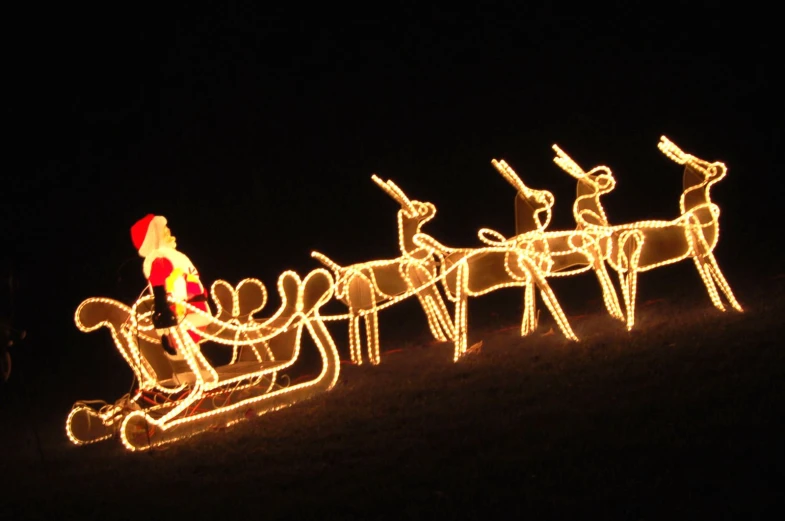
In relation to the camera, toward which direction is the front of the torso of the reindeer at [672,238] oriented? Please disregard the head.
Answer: to the viewer's right

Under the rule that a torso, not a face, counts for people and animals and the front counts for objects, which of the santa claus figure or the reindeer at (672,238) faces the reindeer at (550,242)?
the santa claus figure

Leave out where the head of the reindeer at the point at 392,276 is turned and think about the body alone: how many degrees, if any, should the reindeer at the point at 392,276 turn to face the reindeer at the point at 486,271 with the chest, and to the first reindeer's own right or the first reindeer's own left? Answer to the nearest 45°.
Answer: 0° — it already faces it

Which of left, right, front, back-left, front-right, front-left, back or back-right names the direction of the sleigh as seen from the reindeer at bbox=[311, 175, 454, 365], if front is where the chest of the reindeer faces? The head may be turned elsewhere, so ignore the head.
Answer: back-right

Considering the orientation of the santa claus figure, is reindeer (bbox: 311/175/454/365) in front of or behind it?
in front

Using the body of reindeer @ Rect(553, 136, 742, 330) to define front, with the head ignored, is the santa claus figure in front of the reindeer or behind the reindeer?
behind

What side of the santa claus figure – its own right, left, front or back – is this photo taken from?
right

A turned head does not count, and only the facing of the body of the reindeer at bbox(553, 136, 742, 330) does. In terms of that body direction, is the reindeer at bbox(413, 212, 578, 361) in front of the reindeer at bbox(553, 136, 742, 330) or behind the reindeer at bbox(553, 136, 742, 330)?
behind

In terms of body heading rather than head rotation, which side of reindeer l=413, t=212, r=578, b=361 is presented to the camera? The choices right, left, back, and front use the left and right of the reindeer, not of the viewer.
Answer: right

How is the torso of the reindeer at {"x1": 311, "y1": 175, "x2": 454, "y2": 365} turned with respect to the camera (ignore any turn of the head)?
to the viewer's right

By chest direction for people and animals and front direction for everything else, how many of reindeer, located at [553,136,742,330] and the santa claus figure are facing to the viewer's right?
2
